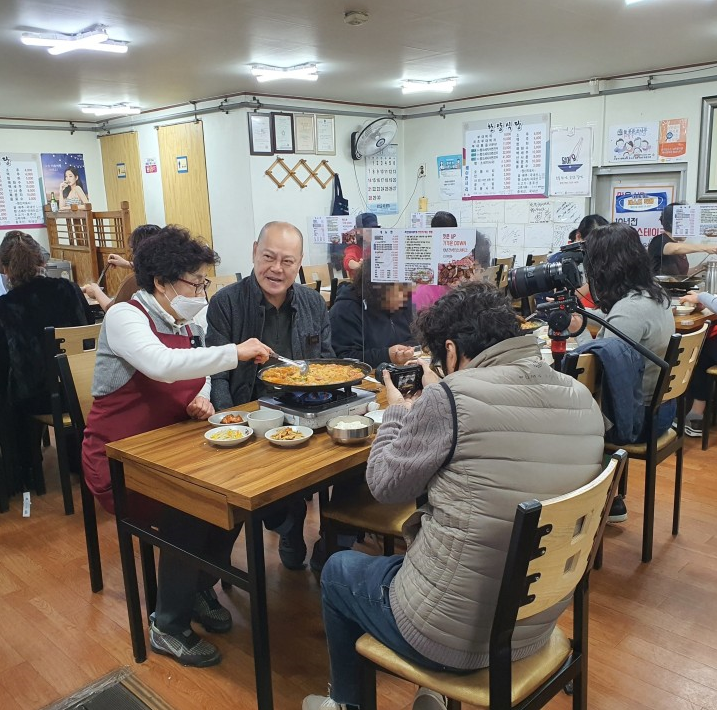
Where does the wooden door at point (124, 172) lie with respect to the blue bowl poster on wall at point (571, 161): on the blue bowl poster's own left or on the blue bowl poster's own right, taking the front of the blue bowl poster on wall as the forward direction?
on the blue bowl poster's own right

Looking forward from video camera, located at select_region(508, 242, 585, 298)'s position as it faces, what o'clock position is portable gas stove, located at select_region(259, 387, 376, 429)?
The portable gas stove is roughly at 11 o'clock from the video camera.

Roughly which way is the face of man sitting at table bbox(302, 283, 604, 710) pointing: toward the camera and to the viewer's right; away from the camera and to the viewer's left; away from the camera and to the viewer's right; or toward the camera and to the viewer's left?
away from the camera and to the viewer's left

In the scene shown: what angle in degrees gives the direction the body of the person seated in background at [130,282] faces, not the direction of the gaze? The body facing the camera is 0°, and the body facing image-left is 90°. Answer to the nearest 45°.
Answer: approximately 90°

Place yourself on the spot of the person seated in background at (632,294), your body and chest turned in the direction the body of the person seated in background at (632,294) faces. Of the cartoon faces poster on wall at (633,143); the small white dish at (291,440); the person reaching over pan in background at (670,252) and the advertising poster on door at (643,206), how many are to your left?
1

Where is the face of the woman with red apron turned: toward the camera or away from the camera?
toward the camera

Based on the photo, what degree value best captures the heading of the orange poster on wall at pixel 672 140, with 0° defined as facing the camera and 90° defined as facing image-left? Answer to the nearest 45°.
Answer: approximately 0°

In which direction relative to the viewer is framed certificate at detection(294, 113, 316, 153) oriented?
toward the camera

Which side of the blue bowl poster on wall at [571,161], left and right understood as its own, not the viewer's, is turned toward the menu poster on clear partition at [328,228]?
right

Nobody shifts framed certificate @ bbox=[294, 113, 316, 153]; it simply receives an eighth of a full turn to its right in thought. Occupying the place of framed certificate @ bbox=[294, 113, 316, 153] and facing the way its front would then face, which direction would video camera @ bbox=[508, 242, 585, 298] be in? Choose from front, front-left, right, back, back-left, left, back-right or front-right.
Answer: front-left

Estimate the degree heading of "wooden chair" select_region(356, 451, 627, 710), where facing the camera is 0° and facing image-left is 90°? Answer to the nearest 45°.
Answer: approximately 135°

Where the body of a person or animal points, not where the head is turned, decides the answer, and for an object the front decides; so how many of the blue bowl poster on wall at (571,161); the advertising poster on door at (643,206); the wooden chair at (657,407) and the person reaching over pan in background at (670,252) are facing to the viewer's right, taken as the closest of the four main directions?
1

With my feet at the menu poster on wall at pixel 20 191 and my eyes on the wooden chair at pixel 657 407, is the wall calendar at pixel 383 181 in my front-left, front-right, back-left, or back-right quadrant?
front-left

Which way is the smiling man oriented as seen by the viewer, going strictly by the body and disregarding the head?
toward the camera

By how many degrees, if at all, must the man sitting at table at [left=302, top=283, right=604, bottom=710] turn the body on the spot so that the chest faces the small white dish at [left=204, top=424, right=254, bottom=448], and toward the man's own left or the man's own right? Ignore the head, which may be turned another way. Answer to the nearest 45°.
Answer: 0° — they already face it
